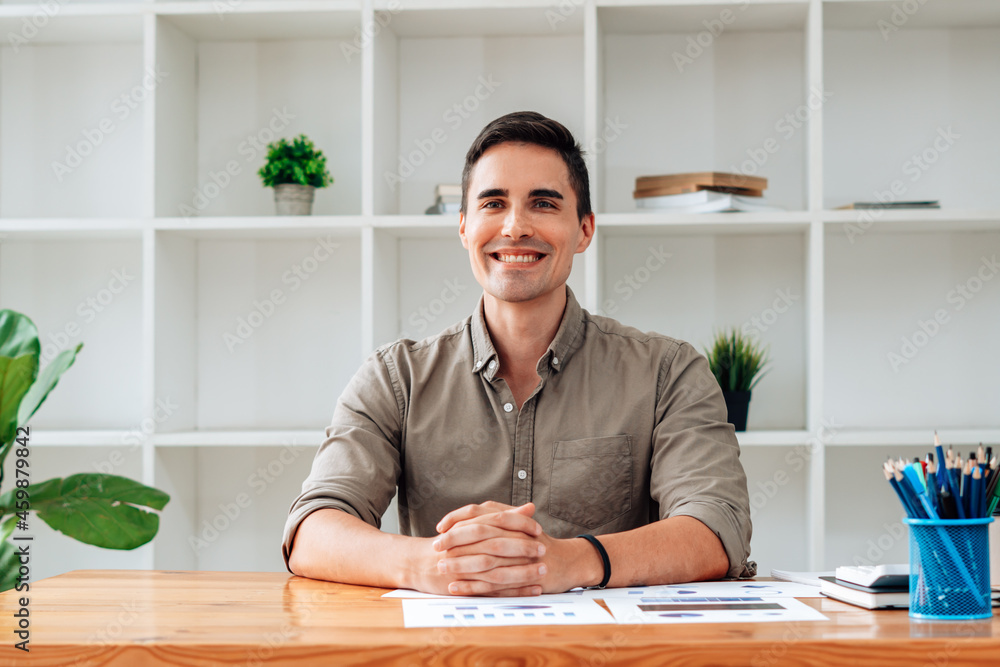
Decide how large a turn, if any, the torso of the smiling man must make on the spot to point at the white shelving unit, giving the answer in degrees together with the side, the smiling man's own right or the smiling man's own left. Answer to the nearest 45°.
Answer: approximately 180°

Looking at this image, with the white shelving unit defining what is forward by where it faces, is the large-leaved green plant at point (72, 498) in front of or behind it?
in front

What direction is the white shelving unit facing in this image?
toward the camera

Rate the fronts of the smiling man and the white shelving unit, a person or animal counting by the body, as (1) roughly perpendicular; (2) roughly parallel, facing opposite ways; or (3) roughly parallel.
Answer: roughly parallel

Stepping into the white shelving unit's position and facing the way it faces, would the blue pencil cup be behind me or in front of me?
in front

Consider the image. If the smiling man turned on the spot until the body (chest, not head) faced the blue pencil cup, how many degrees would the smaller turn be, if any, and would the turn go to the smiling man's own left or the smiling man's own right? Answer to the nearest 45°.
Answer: approximately 45° to the smiling man's own left

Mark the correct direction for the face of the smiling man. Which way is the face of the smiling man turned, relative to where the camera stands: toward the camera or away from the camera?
toward the camera

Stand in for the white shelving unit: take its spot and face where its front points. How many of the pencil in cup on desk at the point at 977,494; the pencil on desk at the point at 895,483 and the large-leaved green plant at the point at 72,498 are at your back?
0

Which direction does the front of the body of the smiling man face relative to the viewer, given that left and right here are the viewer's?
facing the viewer

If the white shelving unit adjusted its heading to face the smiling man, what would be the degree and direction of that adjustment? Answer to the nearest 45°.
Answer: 0° — it already faces them

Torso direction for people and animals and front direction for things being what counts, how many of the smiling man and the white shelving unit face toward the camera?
2

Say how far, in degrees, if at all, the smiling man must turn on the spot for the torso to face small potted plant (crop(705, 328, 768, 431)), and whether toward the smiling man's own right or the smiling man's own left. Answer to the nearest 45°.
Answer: approximately 135° to the smiling man's own left
